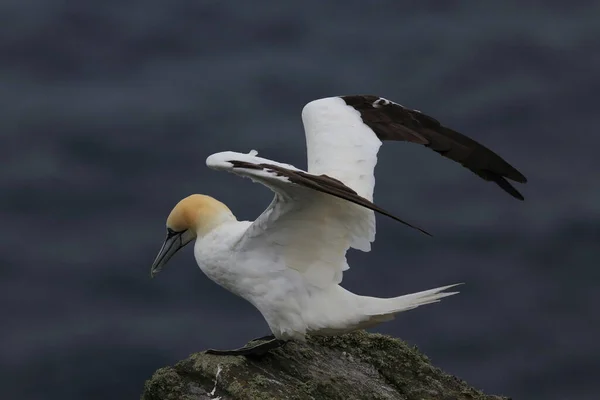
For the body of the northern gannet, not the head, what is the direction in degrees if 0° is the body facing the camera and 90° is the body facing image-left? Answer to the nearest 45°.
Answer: approximately 90°
